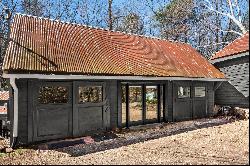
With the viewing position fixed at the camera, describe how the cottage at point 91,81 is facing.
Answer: facing the viewer and to the right of the viewer
